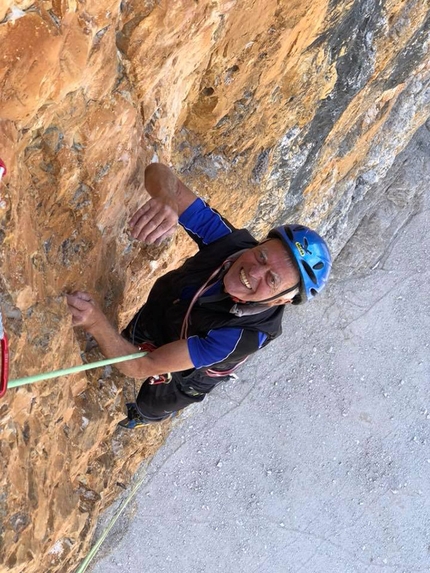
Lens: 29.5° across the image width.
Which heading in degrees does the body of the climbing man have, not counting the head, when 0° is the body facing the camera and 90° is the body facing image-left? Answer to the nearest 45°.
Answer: approximately 45°

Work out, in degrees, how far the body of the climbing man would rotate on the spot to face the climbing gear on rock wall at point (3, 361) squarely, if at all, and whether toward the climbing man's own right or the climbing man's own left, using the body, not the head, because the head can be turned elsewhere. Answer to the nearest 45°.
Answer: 0° — they already face it
